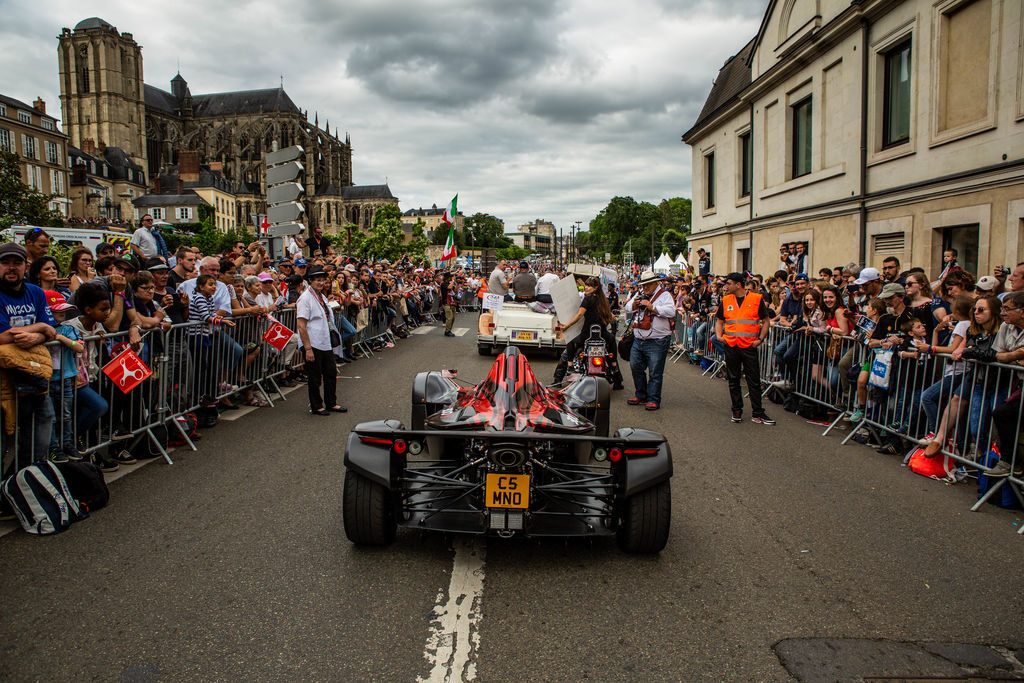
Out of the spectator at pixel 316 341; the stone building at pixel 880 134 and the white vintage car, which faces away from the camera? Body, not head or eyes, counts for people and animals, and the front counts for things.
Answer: the white vintage car

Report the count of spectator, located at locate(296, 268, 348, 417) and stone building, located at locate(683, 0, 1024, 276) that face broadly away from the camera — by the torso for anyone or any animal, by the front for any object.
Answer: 0

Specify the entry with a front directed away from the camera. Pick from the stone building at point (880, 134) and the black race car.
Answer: the black race car

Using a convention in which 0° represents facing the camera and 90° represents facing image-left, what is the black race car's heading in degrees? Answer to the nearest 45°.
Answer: approximately 180°

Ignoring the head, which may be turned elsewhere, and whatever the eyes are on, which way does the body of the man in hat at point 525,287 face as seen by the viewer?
away from the camera

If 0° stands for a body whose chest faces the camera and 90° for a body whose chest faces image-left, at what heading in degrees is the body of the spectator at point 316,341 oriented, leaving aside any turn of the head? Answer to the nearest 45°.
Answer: approximately 315°

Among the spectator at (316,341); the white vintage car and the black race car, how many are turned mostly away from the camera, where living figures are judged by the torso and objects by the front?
2

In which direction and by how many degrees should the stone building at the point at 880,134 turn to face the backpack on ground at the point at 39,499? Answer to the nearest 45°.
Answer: approximately 45° to its left

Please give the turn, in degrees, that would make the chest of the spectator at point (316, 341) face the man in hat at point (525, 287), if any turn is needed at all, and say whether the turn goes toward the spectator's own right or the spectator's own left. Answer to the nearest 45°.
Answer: approximately 90° to the spectator's own left

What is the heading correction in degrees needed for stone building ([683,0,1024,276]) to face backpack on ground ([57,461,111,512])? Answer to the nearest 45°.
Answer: approximately 45° to its left

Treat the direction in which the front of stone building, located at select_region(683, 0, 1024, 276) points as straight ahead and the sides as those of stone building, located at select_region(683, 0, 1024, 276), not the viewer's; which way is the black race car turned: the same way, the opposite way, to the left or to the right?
to the right

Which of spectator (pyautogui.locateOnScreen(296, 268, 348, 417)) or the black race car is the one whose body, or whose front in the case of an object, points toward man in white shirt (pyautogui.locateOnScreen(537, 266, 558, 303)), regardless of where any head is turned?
the black race car

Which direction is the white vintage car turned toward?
away from the camera

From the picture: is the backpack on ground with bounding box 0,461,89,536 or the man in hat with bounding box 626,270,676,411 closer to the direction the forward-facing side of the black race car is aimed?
the man in hat

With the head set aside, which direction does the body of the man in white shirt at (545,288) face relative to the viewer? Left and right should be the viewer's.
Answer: facing away from the viewer
